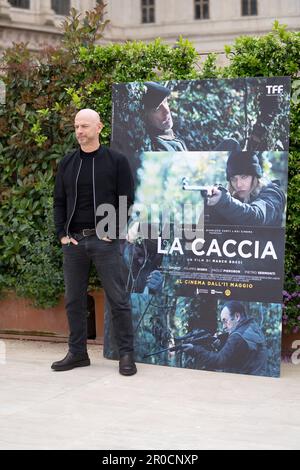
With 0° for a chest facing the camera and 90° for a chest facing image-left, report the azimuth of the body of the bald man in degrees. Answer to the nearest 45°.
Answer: approximately 45°

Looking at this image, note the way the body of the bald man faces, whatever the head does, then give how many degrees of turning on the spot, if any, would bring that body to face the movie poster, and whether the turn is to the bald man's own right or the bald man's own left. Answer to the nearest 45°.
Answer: approximately 135° to the bald man's own left

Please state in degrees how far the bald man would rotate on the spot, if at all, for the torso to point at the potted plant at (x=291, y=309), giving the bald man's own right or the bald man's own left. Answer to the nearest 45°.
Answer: approximately 135° to the bald man's own left

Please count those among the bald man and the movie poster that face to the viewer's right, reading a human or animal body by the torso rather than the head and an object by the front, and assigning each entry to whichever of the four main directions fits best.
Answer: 0

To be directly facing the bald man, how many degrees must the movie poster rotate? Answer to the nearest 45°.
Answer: approximately 45° to its right

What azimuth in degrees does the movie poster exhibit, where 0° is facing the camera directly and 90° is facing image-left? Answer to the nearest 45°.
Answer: approximately 45°
